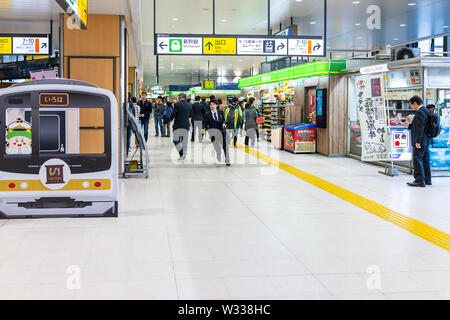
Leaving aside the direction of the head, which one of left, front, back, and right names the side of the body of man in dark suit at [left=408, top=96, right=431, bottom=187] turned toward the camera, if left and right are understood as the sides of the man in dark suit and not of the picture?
left

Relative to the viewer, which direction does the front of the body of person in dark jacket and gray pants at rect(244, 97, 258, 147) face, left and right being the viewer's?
facing away from the viewer

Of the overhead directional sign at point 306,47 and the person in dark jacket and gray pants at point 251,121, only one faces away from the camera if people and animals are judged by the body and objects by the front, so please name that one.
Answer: the person in dark jacket and gray pants

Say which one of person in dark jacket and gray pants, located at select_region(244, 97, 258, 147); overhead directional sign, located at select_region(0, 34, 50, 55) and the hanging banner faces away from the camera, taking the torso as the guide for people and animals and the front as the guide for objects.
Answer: the person in dark jacket and gray pants

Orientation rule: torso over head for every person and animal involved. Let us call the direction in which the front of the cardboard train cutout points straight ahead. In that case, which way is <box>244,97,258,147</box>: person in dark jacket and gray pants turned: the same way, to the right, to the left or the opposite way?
the opposite way

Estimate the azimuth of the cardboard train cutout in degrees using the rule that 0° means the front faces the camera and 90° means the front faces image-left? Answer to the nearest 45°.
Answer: approximately 0°

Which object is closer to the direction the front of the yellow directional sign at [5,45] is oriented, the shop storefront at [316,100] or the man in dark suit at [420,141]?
the man in dark suit

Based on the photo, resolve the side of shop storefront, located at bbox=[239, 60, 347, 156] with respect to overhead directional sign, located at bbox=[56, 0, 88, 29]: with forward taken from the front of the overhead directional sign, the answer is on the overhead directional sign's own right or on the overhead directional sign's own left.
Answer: on the overhead directional sign's own left

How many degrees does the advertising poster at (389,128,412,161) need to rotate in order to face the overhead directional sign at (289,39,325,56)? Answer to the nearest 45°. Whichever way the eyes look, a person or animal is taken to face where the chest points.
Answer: approximately 135° to its right

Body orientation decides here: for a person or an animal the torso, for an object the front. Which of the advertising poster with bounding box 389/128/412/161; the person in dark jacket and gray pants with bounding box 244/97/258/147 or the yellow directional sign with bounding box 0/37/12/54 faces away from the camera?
the person in dark jacket and gray pants

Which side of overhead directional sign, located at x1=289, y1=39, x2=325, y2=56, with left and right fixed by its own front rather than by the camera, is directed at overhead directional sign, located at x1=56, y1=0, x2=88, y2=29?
front
